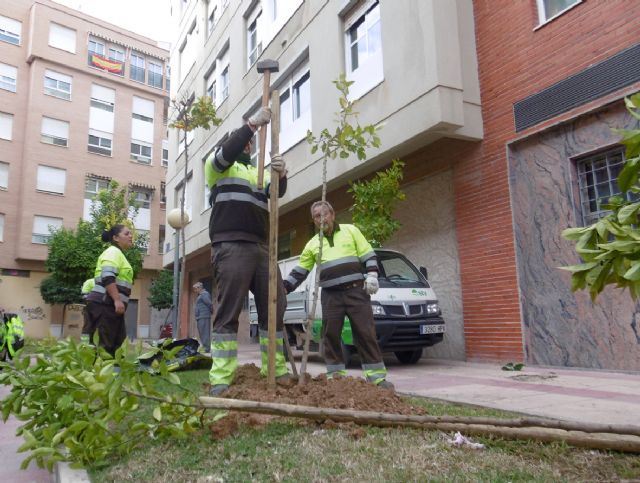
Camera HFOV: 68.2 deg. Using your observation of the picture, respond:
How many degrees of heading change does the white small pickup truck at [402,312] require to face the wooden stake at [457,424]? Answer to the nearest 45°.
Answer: approximately 45° to its right

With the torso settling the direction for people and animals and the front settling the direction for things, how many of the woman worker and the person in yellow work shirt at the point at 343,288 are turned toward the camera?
1

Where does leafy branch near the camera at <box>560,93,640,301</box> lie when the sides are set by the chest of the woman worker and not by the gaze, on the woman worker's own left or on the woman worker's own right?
on the woman worker's own right

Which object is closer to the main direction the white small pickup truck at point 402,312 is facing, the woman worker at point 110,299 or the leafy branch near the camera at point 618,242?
the leafy branch near the camera

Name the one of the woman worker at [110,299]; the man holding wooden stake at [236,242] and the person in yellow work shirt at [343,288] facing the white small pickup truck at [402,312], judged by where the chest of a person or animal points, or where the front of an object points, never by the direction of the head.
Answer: the woman worker

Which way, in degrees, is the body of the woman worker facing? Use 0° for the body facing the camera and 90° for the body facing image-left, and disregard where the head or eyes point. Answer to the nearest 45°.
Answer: approximately 270°

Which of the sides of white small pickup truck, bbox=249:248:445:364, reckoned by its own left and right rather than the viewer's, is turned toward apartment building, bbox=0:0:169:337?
back

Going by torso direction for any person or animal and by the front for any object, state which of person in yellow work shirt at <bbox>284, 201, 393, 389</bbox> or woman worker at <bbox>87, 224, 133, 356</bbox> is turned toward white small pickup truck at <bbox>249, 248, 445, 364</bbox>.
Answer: the woman worker

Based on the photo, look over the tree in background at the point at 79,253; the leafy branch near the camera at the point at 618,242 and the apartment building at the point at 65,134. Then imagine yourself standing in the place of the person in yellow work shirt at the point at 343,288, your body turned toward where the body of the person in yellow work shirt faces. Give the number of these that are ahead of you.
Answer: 1

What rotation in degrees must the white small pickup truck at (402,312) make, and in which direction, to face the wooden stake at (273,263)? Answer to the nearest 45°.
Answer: approximately 45° to its right

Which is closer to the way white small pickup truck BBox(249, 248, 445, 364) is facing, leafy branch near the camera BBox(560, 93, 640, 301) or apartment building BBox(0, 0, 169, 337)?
the leafy branch near the camera

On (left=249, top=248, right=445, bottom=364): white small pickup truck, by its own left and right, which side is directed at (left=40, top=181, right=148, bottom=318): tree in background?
back
